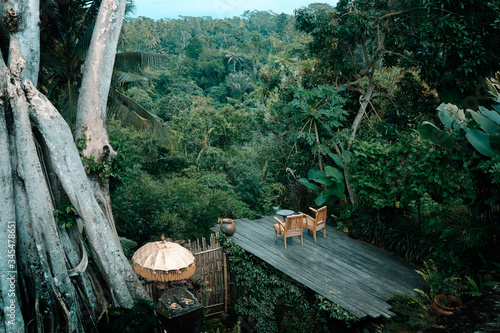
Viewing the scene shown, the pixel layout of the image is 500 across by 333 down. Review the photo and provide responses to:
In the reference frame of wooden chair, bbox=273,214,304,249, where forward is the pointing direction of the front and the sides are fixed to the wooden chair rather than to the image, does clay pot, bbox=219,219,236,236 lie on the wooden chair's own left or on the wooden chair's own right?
on the wooden chair's own left

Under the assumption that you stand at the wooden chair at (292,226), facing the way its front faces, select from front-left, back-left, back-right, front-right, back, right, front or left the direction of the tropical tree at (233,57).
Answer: front-right

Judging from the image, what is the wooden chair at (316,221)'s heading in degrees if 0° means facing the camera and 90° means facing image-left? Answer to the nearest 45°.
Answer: approximately 135°

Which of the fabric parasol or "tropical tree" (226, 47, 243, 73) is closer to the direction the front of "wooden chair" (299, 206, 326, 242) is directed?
the tropical tree

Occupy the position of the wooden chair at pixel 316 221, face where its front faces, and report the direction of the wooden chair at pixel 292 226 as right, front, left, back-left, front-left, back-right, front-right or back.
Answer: left

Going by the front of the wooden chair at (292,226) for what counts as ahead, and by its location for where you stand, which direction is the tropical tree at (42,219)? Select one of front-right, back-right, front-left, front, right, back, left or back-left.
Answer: left

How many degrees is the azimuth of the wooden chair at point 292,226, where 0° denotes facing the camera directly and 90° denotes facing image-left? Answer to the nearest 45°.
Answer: approximately 135°
